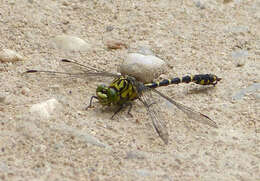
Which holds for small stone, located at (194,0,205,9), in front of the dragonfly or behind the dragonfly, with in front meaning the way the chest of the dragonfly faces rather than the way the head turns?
behind

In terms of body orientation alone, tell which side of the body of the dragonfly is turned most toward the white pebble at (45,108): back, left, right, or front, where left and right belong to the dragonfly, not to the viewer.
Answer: front

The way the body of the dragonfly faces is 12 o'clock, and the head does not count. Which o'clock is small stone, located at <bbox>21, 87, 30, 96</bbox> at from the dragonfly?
The small stone is roughly at 1 o'clock from the dragonfly.

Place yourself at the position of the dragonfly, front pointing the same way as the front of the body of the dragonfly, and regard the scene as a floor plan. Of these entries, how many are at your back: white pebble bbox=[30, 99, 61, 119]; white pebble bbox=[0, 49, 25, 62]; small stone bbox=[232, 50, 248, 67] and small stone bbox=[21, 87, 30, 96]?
1

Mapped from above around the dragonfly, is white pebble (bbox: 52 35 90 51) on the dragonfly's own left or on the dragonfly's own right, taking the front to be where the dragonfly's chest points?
on the dragonfly's own right

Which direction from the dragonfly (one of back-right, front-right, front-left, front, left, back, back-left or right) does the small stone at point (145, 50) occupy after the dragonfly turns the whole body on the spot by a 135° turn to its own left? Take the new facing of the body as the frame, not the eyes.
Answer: left

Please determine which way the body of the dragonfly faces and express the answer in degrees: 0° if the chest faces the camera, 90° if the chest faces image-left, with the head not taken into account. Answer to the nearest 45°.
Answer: approximately 45°

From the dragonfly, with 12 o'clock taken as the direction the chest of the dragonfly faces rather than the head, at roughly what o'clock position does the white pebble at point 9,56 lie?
The white pebble is roughly at 2 o'clock from the dragonfly.
